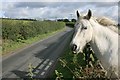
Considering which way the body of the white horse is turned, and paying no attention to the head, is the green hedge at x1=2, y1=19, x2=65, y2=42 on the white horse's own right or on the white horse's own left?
on the white horse's own right
